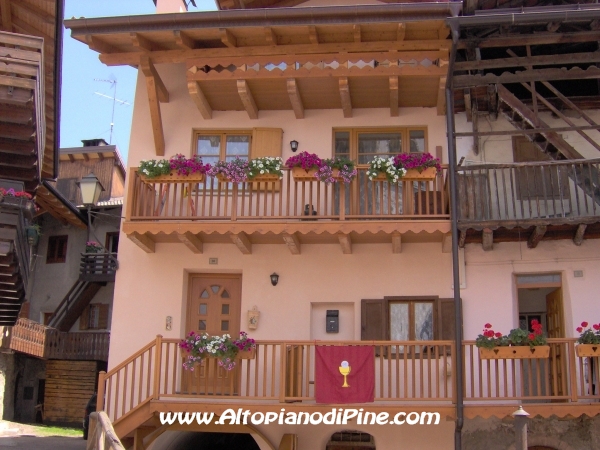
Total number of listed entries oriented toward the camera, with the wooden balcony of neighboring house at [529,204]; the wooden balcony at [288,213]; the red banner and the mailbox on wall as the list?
4

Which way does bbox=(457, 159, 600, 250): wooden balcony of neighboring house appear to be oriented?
toward the camera

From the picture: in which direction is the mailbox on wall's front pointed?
toward the camera

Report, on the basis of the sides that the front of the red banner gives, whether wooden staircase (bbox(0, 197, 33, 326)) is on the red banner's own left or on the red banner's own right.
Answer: on the red banner's own right

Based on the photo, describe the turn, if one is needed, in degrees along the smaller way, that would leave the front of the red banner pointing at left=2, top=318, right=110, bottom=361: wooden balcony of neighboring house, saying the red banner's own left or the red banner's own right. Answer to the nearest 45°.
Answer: approximately 135° to the red banner's own right

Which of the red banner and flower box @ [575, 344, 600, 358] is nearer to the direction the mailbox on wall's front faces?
the red banner

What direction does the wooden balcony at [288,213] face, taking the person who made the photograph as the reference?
facing the viewer

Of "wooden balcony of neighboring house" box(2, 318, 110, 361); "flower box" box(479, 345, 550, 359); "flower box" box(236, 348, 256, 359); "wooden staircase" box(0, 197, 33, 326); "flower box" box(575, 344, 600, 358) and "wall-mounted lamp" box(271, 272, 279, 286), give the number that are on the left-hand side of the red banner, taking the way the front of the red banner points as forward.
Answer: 2

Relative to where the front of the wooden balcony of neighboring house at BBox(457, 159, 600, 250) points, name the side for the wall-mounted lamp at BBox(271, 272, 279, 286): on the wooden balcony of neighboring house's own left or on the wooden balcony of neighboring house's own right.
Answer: on the wooden balcony of neighboring house's own right
